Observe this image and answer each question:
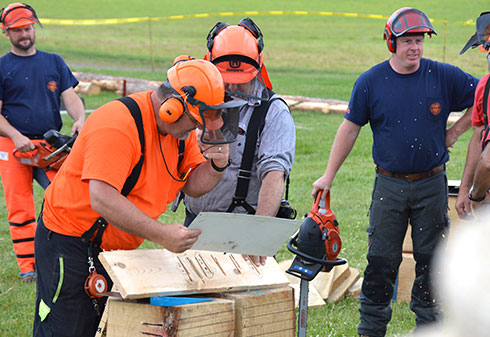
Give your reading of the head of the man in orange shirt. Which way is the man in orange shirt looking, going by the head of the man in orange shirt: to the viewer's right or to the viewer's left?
to the viewer's right

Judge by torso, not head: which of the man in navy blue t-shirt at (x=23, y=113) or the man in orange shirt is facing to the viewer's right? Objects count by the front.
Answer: the man in orange shirt

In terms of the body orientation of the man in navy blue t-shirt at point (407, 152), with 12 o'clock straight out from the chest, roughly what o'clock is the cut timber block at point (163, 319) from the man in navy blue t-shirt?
The cut timber block is roughly at 1 o'clock from the man in navy blue t-shirt.

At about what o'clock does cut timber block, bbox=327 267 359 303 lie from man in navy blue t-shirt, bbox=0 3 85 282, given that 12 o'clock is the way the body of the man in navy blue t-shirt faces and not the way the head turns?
The cut timber block is roughly at 10 o'clock from the man in navy blue t-shirt.

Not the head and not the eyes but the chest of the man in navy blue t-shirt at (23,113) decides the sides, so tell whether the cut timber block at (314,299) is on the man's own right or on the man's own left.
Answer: on the man's own left

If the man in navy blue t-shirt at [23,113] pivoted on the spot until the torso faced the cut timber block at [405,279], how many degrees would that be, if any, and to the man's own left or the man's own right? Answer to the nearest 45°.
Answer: approximately 45° to the man's own left

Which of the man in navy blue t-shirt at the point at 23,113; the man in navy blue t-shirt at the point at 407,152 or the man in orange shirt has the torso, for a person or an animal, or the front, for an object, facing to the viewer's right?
the man in orange shirt

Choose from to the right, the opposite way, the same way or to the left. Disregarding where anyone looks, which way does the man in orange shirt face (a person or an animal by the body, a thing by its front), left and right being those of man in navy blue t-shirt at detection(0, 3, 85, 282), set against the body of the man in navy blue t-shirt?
to the left

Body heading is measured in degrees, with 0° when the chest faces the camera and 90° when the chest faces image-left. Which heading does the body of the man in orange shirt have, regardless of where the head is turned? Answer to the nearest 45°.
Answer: approximately 270°

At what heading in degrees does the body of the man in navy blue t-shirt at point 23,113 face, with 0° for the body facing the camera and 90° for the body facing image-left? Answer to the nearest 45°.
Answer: approximately 0°

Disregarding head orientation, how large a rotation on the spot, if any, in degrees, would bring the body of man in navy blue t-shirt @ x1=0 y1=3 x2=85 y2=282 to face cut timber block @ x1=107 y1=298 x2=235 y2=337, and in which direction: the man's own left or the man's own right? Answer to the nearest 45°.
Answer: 0° — they already face it

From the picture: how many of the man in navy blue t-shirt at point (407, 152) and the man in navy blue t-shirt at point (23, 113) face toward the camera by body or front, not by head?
2
